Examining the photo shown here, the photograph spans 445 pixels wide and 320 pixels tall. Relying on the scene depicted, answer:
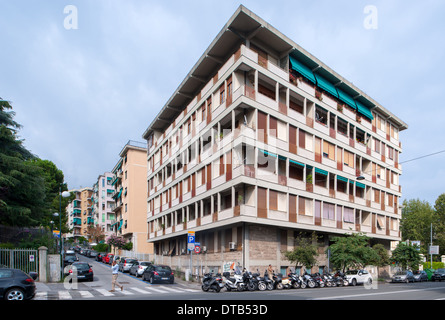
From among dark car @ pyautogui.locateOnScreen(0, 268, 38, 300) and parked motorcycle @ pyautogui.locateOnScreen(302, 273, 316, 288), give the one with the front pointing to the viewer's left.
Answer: the dark car

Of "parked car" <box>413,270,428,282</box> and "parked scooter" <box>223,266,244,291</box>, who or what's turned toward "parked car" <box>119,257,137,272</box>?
"parked car" <box>413,270,428,282</box>

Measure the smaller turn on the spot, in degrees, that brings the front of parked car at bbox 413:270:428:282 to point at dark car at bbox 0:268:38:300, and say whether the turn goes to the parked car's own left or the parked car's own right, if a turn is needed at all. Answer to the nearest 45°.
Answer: approximately 45° to the parked car's own left

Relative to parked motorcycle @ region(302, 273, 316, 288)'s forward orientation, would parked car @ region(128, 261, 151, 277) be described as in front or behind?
behind

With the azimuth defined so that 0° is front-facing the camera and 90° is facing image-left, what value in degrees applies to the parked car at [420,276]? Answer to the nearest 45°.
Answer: approximately 45°

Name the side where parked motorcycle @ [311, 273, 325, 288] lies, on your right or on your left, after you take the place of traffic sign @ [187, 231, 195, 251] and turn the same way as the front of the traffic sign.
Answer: on your left

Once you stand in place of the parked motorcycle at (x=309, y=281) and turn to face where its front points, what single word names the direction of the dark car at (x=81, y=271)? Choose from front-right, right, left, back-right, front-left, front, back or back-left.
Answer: back-right
